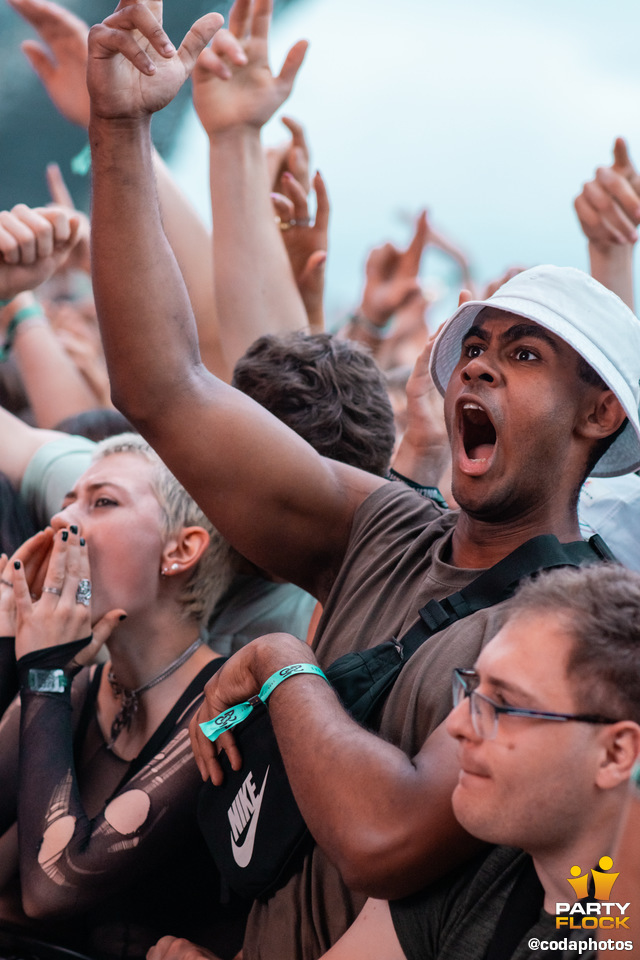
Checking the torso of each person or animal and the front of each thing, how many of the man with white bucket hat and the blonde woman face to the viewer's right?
0

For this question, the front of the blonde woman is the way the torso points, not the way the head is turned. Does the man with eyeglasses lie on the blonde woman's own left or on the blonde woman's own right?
on the blonde woman's own left

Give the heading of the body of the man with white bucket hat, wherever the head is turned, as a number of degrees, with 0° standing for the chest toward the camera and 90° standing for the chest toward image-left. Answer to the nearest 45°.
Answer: approximately 45°

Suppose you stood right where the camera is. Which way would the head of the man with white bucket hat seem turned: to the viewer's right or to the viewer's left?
to the viewer's left

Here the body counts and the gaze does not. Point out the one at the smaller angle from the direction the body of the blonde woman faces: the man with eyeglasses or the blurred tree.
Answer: the man with eyeglasses

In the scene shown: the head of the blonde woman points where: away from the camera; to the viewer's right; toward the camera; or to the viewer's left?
to the viewer's left

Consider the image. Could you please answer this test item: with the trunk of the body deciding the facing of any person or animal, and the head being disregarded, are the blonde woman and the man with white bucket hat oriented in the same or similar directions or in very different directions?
same or similar directions
